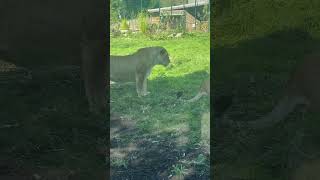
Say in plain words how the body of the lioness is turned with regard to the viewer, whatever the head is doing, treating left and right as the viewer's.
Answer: facing to the right of the viewer
